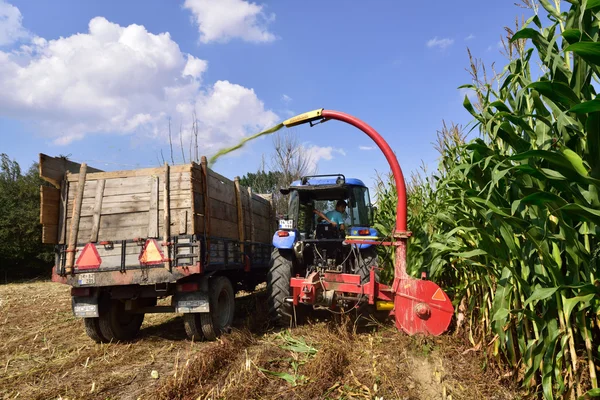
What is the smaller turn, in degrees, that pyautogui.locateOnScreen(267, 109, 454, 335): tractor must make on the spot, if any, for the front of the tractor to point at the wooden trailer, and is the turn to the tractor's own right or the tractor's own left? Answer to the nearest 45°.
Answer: approximately 90° to the tractor's own left

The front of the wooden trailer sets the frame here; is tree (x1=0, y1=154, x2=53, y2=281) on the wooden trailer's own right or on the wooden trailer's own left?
on the wooden trailer's own left

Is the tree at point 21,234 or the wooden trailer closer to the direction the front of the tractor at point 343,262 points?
the tree

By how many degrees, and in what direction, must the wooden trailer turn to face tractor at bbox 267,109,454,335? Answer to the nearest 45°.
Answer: approximately 45° to its right

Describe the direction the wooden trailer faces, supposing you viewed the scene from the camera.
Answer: facing away from the viewer and to the right of the viewer

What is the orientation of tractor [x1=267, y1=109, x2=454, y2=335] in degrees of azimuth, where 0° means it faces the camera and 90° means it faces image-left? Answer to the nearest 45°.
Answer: approximately 180°

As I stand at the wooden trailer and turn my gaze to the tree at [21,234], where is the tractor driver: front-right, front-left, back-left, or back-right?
back-right

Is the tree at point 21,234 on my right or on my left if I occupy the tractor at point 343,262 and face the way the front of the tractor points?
on my left
